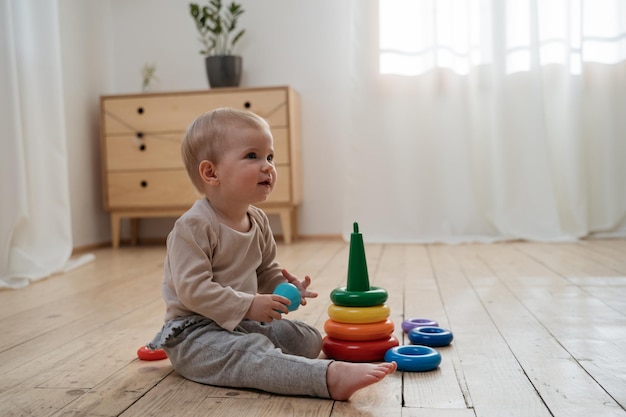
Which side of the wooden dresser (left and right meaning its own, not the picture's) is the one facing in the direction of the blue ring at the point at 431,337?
front

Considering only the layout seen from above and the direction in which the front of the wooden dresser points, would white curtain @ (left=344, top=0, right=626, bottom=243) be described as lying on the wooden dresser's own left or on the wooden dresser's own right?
on the wooden dresser's own left

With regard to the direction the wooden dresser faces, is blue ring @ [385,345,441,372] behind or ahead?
ahead

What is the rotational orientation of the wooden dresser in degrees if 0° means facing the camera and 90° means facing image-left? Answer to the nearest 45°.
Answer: approximately 0°

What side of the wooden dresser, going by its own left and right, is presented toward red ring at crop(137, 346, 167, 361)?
front
